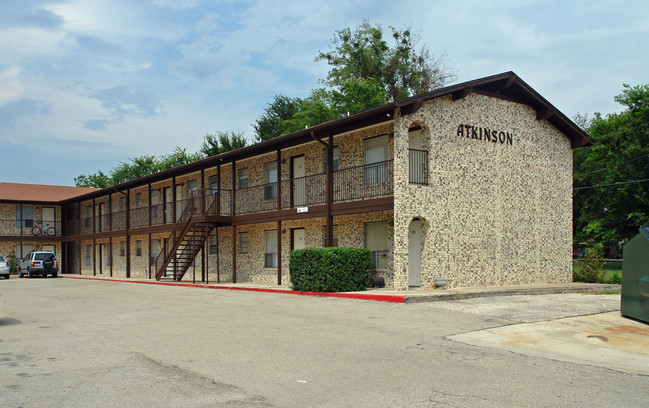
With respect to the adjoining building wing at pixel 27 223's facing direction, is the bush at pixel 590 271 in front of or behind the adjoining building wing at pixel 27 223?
in front

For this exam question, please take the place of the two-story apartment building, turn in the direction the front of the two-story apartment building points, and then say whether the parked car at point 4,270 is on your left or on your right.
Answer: on your right

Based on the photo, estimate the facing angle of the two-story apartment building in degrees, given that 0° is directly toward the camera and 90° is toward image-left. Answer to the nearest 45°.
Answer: approximately 45°

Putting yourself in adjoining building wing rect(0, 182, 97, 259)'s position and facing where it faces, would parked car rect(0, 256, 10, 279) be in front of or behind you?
in front
